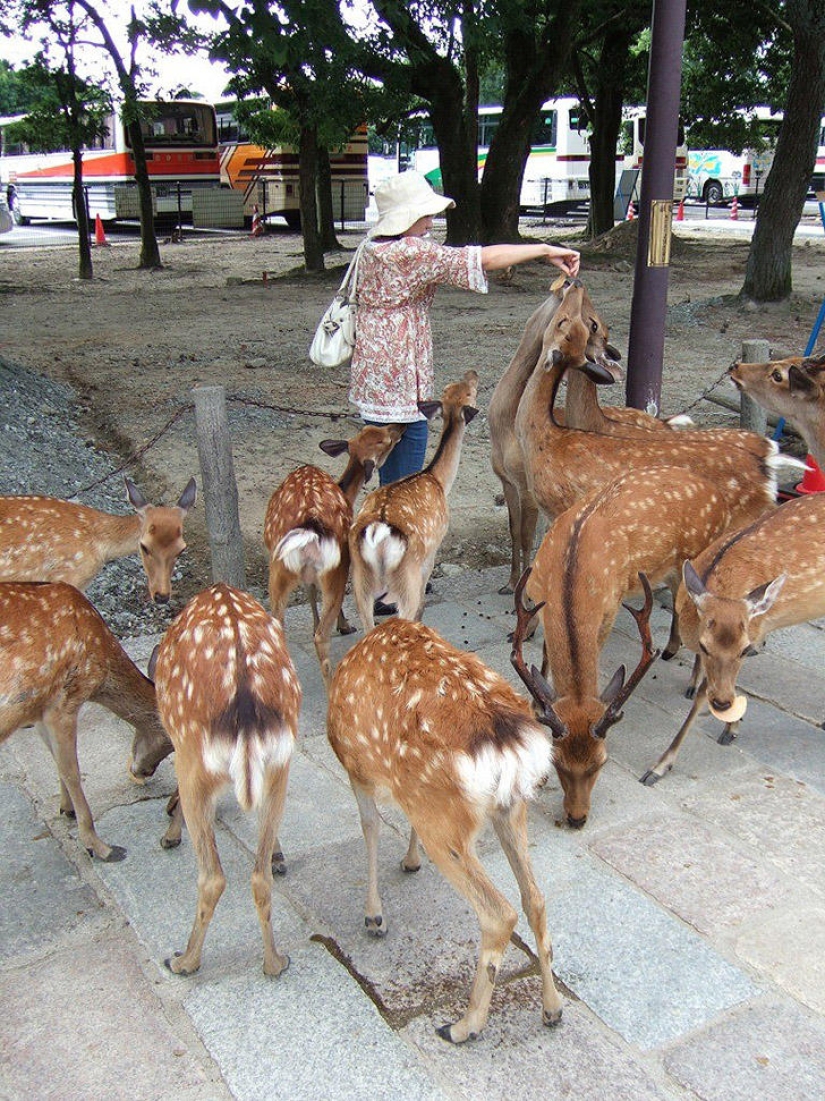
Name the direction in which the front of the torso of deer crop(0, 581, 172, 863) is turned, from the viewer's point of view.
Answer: to the viewer's right

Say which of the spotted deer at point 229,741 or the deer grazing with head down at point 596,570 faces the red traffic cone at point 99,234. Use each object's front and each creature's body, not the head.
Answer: the spotted deer

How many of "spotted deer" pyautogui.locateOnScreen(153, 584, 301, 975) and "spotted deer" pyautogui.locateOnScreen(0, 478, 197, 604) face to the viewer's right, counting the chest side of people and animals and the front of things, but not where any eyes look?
1

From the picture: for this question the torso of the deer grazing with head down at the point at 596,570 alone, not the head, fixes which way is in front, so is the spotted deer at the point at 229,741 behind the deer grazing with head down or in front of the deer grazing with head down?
in front

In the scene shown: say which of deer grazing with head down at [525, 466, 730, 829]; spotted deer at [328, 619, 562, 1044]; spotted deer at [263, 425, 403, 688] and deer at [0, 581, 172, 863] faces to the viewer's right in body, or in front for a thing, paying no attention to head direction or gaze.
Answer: the deer

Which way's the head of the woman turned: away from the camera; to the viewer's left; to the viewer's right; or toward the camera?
to the viewer's right

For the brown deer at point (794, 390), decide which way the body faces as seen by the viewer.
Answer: to the viewer's left

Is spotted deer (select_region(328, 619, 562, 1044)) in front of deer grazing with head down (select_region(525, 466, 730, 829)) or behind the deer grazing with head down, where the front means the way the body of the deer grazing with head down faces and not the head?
in front

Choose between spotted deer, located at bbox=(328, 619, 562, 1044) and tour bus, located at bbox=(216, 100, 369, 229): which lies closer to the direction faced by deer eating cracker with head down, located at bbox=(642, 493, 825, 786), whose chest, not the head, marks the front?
the spotted deer

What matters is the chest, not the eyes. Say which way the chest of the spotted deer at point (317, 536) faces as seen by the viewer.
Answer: away from the camera

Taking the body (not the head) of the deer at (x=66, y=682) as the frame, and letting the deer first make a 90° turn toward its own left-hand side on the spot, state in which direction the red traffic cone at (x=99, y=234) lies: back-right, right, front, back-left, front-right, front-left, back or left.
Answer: front

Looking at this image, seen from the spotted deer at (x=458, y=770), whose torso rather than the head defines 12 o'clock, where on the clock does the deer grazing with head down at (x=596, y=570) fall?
The deer grazing with head down is roughly at 2 o'clock from the spotted deer.

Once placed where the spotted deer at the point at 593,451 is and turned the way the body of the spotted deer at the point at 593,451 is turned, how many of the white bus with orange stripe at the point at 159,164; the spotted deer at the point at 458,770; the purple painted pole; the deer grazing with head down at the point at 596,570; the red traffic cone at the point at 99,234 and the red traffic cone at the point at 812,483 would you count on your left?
2

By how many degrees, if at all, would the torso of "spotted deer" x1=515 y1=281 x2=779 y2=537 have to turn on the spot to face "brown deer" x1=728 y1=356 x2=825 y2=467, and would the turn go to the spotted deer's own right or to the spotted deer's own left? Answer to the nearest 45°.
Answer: approximately 135° to the spotted deer's own right

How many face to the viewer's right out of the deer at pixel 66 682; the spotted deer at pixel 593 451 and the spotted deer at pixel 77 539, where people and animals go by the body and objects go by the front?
2

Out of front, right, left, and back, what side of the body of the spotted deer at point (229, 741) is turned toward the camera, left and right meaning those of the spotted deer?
back

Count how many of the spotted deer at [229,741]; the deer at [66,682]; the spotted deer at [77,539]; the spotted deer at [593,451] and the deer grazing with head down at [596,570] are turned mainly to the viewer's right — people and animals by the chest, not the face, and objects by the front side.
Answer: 2

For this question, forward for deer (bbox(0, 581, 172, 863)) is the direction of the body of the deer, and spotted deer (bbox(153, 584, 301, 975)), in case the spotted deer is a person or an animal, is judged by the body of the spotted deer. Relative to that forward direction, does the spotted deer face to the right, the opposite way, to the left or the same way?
to the left

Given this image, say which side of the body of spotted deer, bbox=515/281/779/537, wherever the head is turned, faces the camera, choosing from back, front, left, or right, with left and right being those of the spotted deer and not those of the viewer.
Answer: left

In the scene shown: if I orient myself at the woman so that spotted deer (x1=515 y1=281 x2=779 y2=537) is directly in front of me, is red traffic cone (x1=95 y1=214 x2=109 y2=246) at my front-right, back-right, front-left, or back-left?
back-left

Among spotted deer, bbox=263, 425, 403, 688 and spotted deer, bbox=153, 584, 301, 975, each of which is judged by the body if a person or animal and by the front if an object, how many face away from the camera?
2

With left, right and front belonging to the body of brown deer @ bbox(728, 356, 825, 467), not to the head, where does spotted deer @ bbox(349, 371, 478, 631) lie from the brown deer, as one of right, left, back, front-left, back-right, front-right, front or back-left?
front-left
